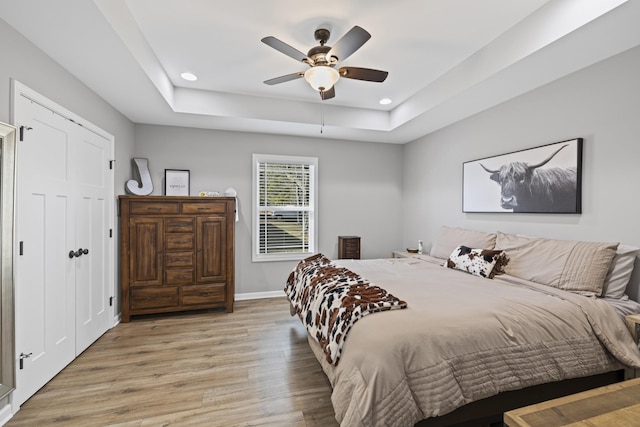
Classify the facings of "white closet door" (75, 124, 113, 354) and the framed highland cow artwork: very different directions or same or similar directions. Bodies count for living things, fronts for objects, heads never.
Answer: very different directions

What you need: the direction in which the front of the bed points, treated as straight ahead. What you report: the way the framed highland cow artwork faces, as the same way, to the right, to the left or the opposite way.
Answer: the same way

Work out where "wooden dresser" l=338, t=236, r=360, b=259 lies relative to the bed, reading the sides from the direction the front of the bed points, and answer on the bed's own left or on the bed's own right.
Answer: on the bed's own right

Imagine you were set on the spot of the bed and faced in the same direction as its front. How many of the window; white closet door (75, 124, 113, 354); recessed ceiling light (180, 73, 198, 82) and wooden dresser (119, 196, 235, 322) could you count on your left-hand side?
0

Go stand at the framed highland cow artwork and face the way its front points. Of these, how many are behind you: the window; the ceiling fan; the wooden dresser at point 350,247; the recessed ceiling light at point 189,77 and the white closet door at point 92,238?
0

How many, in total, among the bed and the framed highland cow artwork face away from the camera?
0

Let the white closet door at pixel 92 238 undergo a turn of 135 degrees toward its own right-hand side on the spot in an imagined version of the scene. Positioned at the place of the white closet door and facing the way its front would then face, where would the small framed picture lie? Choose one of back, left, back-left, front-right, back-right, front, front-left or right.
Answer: back-right

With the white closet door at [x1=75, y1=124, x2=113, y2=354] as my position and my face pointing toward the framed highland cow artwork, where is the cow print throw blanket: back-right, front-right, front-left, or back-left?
front-right

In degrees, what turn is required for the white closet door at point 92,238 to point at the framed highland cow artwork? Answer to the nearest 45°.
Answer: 0° — it already faces it

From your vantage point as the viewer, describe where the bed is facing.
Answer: facing the viewer and to the left of the viewer

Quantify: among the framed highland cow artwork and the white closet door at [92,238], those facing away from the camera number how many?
0

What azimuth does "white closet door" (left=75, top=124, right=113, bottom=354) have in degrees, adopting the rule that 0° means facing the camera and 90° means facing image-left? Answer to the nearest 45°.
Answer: approximately 315°

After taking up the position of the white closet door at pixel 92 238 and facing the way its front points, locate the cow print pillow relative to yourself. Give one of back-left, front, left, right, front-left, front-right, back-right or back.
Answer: front

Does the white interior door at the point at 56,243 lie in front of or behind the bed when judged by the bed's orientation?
in front

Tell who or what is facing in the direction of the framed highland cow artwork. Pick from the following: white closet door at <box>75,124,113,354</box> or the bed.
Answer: the white closet door

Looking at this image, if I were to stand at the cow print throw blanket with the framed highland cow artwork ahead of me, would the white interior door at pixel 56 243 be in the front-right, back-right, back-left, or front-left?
back-left

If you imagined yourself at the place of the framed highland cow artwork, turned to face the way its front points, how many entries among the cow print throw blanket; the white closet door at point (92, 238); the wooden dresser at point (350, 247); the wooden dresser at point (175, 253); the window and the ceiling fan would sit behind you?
0

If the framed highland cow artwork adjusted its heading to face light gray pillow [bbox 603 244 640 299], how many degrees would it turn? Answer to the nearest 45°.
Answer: approximately 90° to its left

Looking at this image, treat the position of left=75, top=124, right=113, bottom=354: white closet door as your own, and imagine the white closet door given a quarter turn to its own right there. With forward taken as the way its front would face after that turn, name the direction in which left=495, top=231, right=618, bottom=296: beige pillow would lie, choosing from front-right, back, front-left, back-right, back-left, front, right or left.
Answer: left

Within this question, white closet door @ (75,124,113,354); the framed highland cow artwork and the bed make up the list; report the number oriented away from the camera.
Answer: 0
